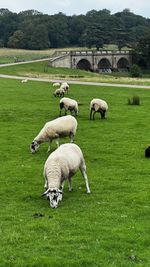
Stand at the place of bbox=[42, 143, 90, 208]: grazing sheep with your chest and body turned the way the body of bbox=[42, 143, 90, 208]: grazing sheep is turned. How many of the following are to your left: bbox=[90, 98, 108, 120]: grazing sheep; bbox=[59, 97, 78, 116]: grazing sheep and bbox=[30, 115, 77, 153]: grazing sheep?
0

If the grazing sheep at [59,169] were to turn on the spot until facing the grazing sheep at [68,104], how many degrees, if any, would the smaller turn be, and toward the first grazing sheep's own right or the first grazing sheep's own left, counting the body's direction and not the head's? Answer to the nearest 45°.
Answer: approximately 135° to the first grazing sheep's own right

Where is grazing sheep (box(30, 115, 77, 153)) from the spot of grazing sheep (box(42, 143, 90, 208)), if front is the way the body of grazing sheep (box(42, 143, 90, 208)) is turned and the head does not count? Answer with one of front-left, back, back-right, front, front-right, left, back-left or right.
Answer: back-right

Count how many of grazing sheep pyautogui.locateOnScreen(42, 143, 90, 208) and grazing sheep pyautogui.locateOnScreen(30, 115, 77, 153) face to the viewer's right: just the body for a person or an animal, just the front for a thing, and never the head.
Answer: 0

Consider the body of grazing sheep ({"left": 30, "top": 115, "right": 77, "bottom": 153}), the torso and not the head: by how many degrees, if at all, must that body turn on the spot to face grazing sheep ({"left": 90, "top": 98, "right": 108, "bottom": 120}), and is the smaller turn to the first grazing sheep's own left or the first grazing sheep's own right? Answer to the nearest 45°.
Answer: approximately 135° to the first grazing sheep's own right

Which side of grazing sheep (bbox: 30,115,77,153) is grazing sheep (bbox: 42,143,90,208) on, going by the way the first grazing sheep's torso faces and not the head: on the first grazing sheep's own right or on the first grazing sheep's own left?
on the first grazing sheep's own left

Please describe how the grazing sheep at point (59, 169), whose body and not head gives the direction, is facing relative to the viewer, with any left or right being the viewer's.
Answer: facing the viewer and to the left of the viewer

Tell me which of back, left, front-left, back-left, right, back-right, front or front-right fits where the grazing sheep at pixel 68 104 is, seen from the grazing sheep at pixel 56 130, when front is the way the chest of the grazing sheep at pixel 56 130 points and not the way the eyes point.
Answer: back-right

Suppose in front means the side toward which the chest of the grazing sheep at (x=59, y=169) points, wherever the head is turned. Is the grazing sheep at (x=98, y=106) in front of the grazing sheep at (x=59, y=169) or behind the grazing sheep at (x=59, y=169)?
behind
